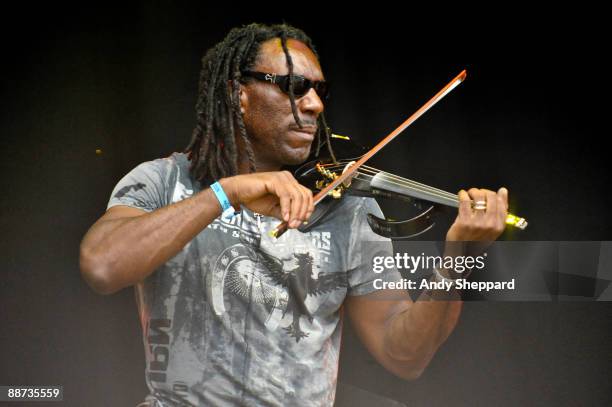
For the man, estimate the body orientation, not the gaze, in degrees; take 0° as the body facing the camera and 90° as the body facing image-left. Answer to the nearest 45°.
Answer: approximately 315°

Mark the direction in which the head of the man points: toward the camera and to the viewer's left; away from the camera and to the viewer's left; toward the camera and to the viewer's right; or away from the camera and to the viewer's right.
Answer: toward the camera and to the viewer's right
